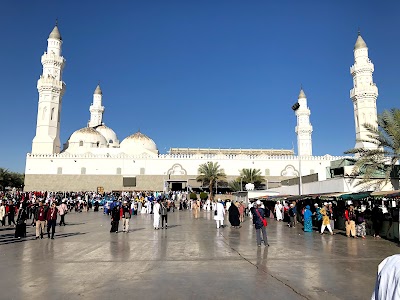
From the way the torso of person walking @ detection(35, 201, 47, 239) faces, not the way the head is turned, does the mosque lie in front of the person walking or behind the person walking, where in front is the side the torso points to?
behind

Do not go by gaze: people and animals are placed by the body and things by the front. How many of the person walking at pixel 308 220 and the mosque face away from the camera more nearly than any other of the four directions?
1

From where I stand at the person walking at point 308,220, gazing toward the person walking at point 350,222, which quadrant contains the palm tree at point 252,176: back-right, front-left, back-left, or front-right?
back-left

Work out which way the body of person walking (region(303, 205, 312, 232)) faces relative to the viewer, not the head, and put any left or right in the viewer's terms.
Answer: facing away from the viewer

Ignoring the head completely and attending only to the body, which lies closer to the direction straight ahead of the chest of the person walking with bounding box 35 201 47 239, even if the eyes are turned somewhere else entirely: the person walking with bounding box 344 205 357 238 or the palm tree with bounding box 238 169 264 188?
the person walking

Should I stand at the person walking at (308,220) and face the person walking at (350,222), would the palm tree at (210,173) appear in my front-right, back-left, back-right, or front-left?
back-left

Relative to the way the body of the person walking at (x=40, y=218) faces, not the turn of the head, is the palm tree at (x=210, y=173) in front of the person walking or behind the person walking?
behind

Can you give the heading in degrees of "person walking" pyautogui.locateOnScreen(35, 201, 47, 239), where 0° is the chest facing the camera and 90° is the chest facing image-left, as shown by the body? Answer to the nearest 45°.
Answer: approximately 0°

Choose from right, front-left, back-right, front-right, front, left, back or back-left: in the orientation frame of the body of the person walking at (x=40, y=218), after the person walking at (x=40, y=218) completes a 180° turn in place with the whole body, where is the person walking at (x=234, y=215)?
right

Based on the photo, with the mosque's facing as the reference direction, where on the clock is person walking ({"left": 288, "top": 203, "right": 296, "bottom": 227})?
The person walking is roughly at 11 o'clock from the mosque.

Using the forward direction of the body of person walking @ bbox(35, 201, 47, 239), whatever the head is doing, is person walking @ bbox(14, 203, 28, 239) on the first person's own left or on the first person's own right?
on the first person's own right

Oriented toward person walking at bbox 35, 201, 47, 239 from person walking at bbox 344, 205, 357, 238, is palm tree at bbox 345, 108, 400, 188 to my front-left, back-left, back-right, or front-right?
back-right

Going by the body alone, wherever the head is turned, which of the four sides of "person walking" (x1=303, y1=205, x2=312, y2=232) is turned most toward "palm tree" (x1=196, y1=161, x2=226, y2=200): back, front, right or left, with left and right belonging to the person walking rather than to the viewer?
front

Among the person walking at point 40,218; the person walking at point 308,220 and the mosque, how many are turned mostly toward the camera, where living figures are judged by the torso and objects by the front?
2
